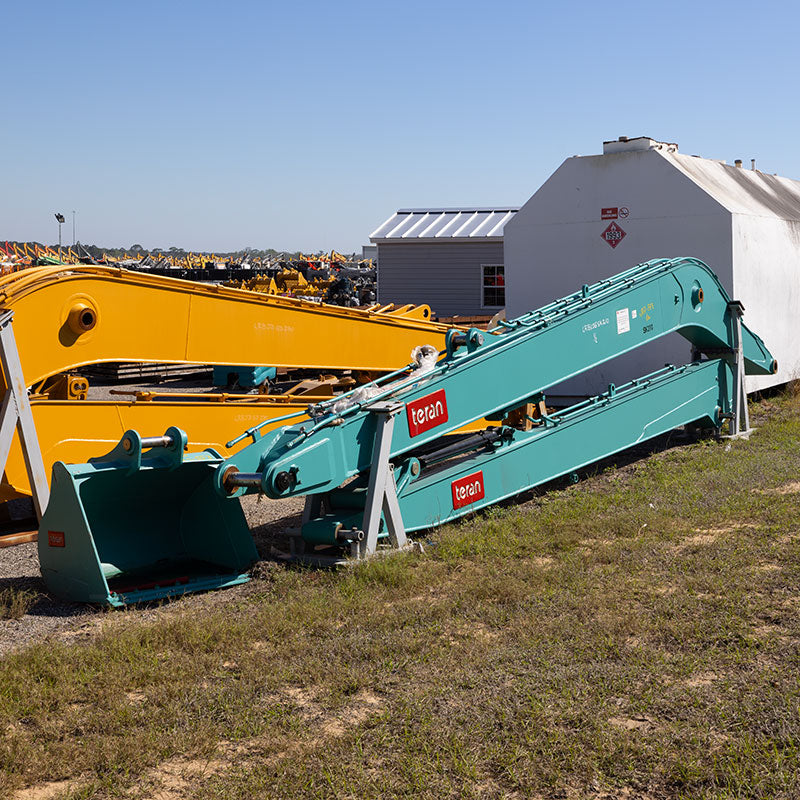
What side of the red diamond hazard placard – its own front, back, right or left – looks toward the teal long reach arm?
front

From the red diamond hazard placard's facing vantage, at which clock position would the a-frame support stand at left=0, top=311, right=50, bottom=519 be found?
The a-frame support stand is roughly at 1 o'clock from the red diamond hazard placard.

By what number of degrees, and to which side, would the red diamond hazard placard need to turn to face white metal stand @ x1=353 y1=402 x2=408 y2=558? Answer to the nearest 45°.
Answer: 0° — it already faces it

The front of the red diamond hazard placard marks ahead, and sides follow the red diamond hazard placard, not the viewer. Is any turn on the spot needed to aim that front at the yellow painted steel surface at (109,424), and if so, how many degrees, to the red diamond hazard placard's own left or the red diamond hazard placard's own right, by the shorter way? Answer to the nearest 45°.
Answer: approximately 45° to the red diamond hazard placard's own right

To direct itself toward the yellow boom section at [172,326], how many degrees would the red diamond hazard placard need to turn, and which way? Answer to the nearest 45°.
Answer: approximately 45° to its right

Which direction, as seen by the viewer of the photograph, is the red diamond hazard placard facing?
facing the viewer

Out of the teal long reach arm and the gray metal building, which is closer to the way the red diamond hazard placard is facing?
the teal long reach arm
